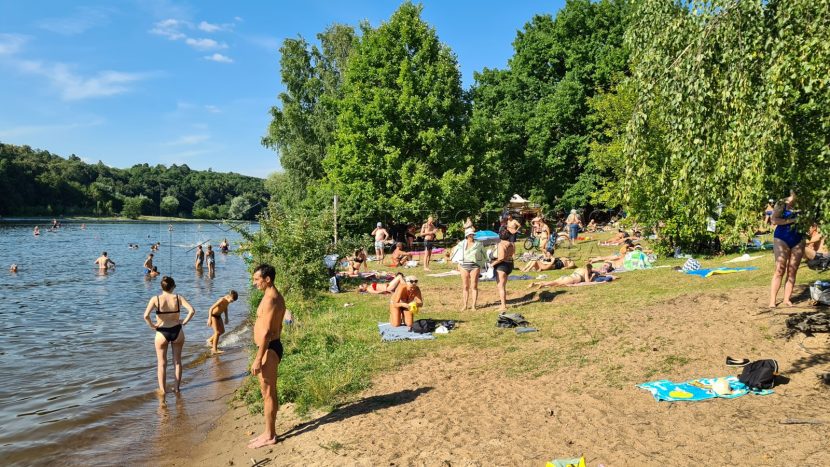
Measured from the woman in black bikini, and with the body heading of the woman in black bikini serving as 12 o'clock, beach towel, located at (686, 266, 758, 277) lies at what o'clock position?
The beach towel is roughly at 3 o'clock from the woman in black bikini.

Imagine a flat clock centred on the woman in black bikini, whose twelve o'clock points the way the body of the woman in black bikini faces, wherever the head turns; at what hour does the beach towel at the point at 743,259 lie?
The beach towel is roughly at 3 o'clock from the woman in black bikini.

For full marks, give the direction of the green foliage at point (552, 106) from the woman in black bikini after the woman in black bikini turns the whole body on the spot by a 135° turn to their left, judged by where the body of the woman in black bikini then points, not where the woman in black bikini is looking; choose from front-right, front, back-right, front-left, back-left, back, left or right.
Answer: back

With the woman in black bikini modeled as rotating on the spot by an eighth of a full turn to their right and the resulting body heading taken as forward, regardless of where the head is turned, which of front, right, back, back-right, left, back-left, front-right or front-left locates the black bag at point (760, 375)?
right

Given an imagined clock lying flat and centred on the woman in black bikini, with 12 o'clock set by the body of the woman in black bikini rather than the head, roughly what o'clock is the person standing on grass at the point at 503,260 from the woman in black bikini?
The person standing on grass is roughly at 3 o'clock from the woman in black bikini.

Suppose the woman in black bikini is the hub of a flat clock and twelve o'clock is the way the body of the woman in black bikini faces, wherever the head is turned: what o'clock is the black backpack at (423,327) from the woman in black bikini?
The black backpack is roughly at 3 o'clock from the woman in black bikini.

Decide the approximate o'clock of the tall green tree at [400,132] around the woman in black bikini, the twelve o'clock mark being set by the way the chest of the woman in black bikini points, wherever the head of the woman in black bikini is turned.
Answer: The tall green tree is roughly at 1 o'clock from the woman in black bikini.

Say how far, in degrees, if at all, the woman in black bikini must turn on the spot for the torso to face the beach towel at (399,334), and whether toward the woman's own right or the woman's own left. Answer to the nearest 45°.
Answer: approximately 90° to the woman's own right

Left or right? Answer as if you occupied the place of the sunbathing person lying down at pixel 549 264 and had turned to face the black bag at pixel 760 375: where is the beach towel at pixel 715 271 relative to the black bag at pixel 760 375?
left

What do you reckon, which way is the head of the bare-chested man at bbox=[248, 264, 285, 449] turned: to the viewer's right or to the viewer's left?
to the viewer's left

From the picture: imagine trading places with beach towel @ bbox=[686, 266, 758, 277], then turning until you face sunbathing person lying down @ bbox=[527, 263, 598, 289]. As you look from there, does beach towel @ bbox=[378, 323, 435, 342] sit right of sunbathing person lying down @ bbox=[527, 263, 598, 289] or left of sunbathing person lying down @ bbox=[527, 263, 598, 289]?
left

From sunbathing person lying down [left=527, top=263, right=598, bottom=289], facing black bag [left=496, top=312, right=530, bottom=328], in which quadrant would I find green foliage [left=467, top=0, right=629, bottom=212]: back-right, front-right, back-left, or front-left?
back-right

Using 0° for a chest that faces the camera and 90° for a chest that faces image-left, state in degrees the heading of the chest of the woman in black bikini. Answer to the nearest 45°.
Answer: approximately 180°
